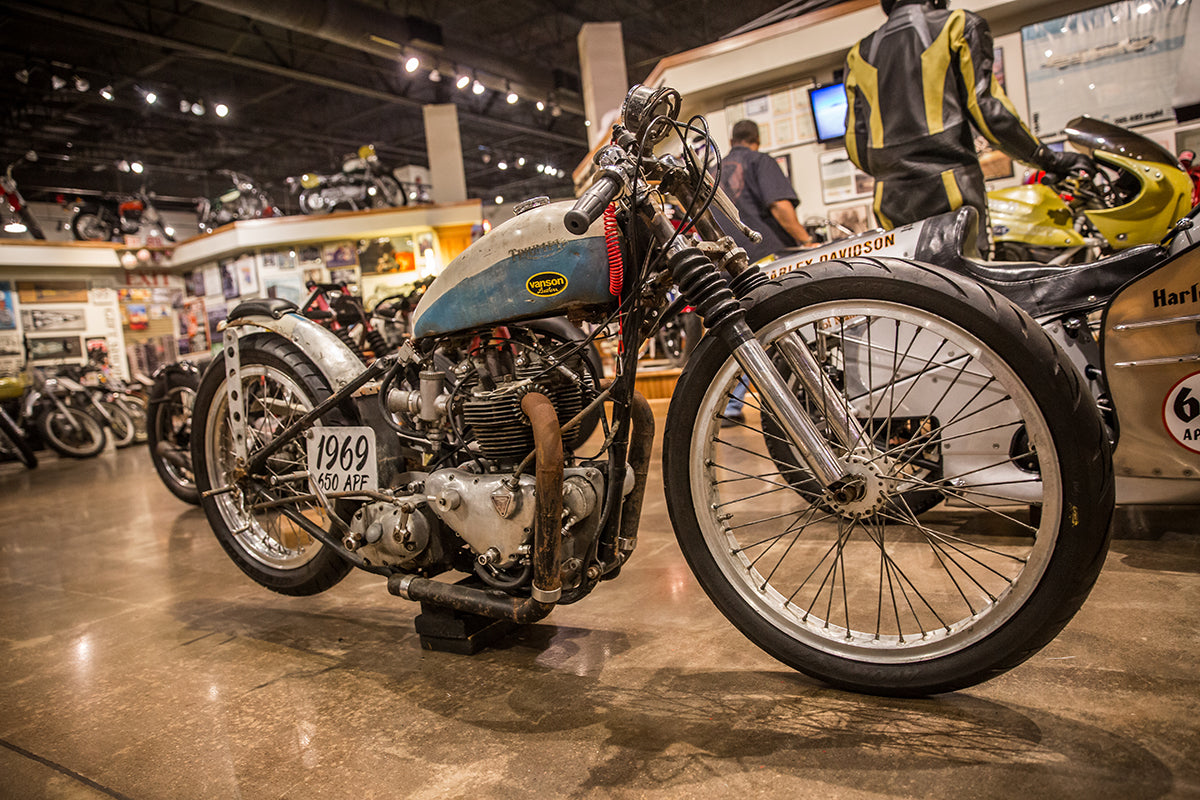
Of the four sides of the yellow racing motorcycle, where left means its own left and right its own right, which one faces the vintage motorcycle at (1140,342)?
right

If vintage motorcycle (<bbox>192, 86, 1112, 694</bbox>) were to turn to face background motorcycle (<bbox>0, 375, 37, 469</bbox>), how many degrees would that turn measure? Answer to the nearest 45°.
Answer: approximately 180°

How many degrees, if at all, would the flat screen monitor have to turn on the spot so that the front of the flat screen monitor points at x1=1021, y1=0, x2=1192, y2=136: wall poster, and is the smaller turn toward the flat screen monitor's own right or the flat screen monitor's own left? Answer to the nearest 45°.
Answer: approximately 135° to the flat screen monitor's own left

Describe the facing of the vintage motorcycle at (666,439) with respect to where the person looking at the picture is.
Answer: facing the viewer and to the right of the viewer

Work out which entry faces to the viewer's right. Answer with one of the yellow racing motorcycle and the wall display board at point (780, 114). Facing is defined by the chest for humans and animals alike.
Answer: the yellow racing motorcycle

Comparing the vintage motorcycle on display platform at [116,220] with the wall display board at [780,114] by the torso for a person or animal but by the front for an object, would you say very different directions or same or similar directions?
very different directions

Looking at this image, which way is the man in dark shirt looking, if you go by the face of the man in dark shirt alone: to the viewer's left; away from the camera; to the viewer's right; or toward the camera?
away from the camera

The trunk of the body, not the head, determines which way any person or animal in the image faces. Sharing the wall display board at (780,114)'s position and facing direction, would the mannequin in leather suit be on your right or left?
on your left

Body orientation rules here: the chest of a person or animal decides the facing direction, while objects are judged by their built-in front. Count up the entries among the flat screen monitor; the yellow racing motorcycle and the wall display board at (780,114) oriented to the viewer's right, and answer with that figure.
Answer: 1

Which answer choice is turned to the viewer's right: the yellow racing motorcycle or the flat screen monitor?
the yellow racing motorcycle

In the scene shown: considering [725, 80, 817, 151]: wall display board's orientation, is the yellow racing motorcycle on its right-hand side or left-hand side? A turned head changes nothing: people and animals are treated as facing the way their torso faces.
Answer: on its left

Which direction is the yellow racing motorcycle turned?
to the viewer's right

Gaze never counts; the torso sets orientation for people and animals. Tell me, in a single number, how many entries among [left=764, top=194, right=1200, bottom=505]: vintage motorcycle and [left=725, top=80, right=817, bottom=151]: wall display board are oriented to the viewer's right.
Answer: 1
